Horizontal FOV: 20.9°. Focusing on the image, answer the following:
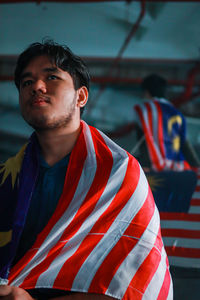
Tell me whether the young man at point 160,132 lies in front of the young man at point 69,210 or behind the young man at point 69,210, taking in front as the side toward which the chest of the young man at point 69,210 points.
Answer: behind

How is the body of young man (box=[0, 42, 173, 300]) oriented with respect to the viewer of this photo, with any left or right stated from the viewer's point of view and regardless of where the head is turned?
facing the viewer and to the left of the viewer

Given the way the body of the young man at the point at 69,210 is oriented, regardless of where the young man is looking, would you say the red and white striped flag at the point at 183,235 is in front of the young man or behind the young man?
behind

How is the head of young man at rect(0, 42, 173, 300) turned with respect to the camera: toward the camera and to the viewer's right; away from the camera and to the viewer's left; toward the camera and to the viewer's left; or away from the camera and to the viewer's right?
toward the camera and to the viewer's left
